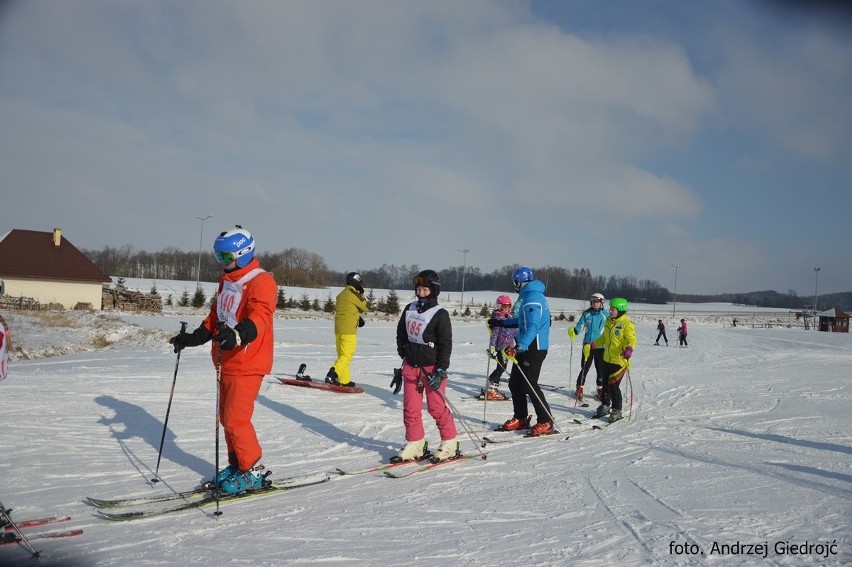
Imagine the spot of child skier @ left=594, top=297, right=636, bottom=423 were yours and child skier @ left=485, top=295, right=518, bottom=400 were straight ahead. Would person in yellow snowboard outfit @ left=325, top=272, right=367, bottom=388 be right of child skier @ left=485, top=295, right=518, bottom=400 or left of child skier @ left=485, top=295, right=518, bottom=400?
left

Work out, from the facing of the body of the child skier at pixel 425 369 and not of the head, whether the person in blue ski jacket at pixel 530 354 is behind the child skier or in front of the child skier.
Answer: behind

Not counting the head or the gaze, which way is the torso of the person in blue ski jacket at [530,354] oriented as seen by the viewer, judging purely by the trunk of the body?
to the viewer's left

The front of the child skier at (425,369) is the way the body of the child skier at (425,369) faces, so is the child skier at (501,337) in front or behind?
behind

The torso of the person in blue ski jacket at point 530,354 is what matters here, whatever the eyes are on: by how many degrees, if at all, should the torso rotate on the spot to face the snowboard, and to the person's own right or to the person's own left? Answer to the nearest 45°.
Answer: approximately 45° to the person's own right

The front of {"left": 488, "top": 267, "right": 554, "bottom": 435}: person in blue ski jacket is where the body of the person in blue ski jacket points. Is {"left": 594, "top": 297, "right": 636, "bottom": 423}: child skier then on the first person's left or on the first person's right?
on the first person's right

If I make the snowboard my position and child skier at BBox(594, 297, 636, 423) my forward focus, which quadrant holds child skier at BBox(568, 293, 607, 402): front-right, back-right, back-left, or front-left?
front-left

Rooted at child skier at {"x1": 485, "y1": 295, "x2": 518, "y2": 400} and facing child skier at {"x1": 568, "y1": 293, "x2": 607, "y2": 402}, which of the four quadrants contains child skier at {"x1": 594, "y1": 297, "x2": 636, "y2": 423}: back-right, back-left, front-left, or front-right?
front-right

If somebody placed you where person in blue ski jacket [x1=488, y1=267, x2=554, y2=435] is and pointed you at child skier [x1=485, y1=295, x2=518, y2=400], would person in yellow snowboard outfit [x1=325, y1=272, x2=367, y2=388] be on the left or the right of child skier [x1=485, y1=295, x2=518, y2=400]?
left

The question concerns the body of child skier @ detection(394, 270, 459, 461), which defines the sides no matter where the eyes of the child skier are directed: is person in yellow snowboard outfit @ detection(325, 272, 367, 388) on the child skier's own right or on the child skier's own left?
on the child skier's own right

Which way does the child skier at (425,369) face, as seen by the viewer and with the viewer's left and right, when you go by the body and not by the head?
facing the viewer and to the left of the viewer
